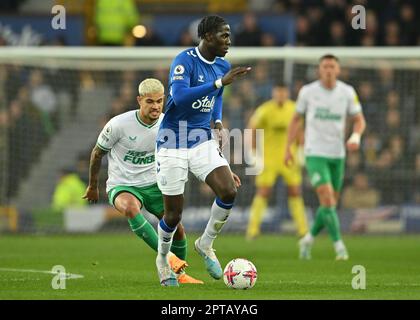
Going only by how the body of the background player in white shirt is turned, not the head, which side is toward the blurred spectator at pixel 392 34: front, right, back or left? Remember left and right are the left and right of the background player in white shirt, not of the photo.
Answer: back

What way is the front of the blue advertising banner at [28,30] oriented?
toward the camera

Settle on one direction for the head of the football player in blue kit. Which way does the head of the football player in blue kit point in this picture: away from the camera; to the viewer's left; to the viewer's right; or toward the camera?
to the viewer's right

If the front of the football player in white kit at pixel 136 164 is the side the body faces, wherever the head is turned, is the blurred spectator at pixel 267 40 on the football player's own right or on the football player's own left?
on the football player's own left

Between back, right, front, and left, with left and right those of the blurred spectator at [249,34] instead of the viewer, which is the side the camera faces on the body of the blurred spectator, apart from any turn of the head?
front

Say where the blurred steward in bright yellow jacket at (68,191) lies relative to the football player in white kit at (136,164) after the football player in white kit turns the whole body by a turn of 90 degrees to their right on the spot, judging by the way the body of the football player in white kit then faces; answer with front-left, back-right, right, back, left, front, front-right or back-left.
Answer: back-right

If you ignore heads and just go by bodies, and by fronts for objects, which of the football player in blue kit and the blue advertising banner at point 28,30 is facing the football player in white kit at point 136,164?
the blue advertising banner

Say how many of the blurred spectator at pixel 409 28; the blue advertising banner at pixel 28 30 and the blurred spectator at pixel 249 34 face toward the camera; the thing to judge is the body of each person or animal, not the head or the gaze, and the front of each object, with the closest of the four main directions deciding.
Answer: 3

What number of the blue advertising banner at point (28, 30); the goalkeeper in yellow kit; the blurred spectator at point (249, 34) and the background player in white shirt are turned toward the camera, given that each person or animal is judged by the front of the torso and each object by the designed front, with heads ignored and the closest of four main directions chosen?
4

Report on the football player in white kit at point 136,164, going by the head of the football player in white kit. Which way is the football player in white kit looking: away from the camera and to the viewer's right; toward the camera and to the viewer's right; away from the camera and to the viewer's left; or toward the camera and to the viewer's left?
toward the camera and to the viewer's right

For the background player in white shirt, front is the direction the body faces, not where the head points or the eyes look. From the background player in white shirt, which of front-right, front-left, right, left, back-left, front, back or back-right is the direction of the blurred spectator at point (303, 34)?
back

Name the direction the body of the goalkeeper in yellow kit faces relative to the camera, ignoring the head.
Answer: toward the camera
